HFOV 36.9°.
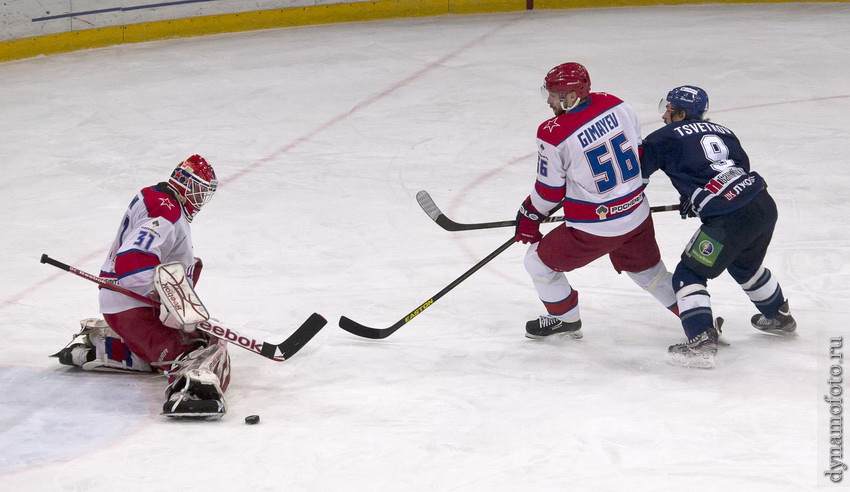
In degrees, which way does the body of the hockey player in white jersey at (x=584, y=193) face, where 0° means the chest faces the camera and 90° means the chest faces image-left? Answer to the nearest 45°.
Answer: approximately 135°

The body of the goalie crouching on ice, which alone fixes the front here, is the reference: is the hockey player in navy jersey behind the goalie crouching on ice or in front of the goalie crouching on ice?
in front

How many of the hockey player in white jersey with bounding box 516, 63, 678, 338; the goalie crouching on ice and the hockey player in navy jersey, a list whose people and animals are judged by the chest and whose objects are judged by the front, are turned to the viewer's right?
1

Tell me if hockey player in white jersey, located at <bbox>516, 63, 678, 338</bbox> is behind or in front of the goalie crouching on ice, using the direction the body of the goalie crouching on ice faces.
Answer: in front

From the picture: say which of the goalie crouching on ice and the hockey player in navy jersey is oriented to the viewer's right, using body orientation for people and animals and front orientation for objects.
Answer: the goalie crouching on ice

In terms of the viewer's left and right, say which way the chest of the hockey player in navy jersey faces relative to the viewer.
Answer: facing away from the viewer and to the left of the viewer

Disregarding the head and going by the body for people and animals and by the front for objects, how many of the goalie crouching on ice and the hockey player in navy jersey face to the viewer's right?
1

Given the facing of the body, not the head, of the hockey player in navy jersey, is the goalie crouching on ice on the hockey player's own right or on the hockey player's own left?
on the hockey player's own left

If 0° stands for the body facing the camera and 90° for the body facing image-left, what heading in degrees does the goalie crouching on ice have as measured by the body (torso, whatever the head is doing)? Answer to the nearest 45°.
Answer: approximately 270°
